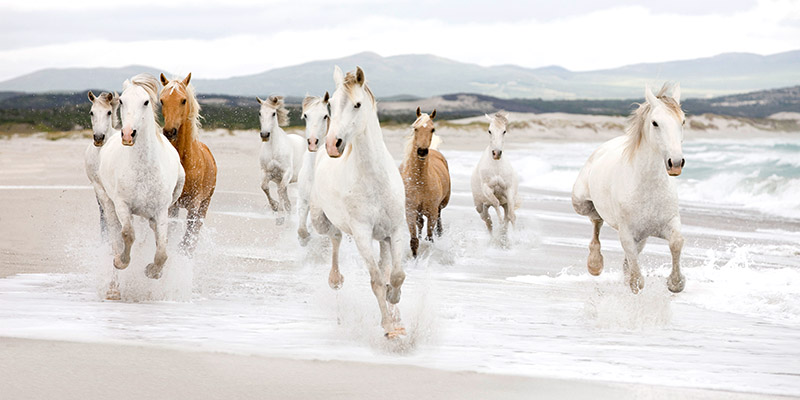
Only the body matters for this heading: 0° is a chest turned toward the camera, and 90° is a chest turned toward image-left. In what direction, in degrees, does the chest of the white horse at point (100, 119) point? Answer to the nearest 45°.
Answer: approximately 0°

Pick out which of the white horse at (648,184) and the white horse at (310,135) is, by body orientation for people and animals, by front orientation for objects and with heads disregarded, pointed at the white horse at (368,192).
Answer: the white horse at (310,135)

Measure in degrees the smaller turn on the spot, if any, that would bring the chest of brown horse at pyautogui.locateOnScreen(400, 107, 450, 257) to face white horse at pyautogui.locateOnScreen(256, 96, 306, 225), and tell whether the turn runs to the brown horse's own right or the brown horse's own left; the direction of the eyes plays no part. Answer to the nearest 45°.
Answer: approximately 135° to the brown horse's own right

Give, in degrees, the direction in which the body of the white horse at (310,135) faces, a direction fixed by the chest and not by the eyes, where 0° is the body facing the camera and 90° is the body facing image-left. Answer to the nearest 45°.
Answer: approximately 0°

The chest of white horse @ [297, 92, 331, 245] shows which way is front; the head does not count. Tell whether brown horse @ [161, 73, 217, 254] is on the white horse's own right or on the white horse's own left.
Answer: on the white horse's own right

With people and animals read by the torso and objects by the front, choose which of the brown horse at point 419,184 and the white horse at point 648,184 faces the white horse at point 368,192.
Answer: the brown horse
